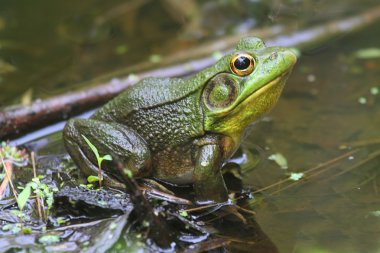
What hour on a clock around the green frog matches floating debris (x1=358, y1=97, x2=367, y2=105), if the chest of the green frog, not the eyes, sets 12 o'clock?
The floating debris is roughly at 11 o'clock from the green frog.

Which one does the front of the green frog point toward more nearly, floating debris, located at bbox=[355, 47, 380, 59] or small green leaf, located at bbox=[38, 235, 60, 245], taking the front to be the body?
the floating debris

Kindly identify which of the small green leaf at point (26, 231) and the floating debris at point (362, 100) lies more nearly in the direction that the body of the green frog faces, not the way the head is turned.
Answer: the floating debris

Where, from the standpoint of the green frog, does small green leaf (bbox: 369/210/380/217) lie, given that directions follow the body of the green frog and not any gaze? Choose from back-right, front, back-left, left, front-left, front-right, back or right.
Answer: front

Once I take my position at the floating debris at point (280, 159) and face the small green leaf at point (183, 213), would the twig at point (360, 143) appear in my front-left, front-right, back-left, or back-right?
back-left

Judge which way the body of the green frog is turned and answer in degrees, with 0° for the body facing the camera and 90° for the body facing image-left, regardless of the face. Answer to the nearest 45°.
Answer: approximately 270°

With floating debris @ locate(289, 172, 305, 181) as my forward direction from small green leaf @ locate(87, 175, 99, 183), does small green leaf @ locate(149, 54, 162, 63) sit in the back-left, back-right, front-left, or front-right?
front-left

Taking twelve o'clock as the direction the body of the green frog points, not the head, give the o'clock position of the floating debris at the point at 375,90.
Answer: The floating debris is roughly at 11 o'clock from the green frog.

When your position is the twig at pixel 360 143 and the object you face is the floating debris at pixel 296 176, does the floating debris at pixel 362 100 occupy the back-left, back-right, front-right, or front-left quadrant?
back-right

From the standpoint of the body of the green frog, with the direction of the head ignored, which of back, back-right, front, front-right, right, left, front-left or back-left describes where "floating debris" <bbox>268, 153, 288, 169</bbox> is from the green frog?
front-left

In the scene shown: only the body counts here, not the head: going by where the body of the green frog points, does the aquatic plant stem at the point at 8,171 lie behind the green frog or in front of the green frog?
behind

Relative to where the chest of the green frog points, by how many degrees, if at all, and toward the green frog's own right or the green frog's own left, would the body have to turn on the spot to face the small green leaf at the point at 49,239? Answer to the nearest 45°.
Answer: approximately 180°
